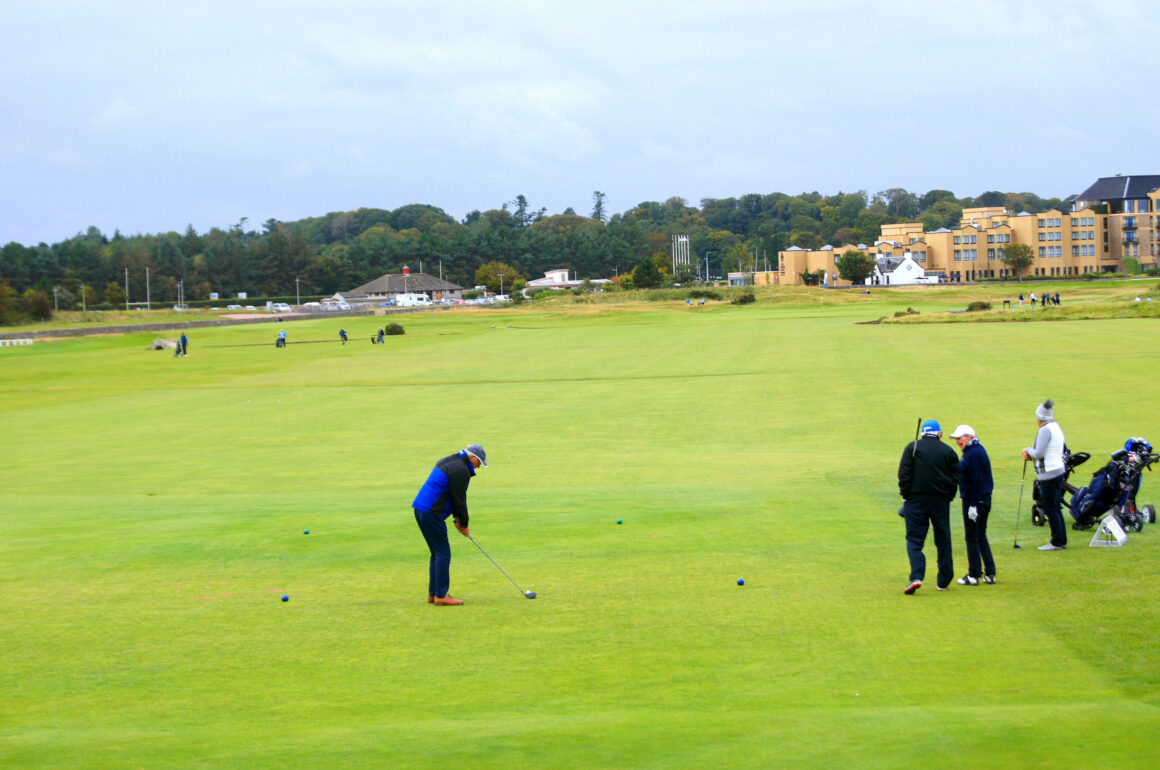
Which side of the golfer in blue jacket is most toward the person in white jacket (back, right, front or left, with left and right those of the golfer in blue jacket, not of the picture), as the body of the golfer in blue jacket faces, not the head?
front

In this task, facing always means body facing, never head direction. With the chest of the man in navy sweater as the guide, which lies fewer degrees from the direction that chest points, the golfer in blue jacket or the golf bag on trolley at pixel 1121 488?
the golfer in blue jacket

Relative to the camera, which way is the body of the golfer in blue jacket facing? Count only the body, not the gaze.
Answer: to the viewer's right

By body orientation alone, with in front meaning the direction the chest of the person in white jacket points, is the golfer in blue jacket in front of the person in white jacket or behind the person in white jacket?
in front

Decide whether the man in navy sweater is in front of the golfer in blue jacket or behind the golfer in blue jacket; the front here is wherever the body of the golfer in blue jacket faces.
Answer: in front

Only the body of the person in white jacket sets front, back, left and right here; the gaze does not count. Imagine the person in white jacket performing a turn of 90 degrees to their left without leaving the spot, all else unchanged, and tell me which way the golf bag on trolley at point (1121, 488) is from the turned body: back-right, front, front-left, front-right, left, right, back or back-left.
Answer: back-left

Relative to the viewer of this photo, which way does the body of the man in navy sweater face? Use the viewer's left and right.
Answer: facing to the left of the viewer

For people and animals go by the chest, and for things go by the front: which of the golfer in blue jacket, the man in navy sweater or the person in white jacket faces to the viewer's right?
the golfer in blue jacket

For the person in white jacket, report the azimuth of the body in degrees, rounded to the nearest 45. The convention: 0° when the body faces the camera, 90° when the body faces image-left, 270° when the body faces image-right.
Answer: approximately 90°

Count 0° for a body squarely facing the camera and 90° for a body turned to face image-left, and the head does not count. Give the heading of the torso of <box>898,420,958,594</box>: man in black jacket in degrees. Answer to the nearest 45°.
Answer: approximately 180°
